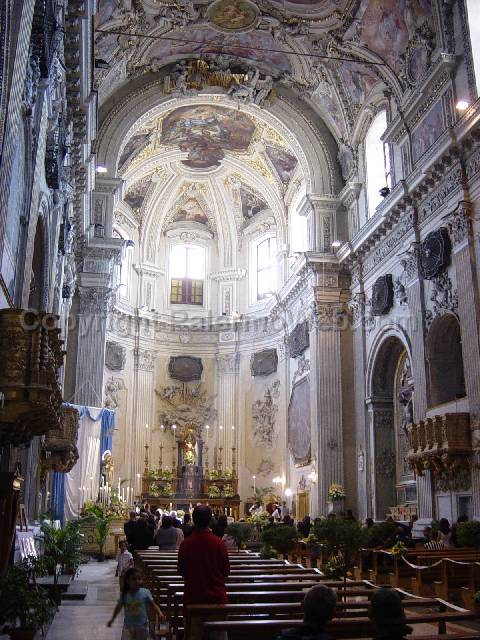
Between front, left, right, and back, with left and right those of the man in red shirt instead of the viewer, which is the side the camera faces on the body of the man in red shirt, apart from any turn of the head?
back

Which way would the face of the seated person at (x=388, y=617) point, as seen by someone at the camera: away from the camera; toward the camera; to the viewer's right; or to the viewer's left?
away from the camera

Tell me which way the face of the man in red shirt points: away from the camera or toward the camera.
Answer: away from the camera

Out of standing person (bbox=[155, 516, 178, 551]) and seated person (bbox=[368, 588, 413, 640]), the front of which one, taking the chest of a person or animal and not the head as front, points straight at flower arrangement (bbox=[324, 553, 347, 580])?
the seated person

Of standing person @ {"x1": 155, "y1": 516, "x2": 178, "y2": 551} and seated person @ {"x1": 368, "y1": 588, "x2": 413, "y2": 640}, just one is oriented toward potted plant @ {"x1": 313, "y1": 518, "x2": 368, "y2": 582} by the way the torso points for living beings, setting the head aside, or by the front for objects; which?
the seated person

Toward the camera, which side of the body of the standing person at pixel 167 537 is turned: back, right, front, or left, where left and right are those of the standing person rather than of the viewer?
back

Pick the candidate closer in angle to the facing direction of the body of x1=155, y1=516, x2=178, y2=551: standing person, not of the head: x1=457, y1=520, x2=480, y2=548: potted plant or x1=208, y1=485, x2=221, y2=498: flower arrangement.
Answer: the flower arrangement

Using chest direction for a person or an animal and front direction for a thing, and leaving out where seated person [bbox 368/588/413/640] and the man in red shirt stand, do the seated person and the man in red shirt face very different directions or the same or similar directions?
same or similar directions

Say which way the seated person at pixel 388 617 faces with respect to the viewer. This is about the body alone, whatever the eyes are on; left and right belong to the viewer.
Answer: facing away from the viewer

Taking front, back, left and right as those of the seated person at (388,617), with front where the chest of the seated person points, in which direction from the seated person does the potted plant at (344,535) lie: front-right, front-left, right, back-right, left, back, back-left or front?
front

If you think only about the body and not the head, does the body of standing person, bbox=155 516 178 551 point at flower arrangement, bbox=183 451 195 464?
yes

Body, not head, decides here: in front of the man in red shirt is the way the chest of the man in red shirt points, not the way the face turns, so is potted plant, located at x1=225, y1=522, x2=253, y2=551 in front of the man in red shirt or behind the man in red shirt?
in front

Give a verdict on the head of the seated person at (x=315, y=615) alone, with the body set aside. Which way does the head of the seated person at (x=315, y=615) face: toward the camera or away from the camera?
away from the camera

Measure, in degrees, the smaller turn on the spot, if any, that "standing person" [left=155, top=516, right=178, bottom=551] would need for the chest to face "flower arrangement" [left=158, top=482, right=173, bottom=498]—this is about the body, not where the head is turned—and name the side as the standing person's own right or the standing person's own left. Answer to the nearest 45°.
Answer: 0° — they already face it

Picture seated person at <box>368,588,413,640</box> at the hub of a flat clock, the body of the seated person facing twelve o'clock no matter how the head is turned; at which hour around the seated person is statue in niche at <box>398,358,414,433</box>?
The statue in niche is roughly at 12 o'clock from the seated person.

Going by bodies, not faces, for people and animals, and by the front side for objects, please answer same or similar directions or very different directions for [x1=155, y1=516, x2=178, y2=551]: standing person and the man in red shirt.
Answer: same or similar directions

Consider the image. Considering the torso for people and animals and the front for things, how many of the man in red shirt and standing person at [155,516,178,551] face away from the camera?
2

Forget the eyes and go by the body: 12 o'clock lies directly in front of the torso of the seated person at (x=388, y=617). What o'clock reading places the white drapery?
The white drapery is roughly at 11 o'clock from the seated person.

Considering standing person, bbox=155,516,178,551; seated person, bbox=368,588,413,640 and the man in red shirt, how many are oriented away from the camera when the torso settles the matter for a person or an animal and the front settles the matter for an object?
3
